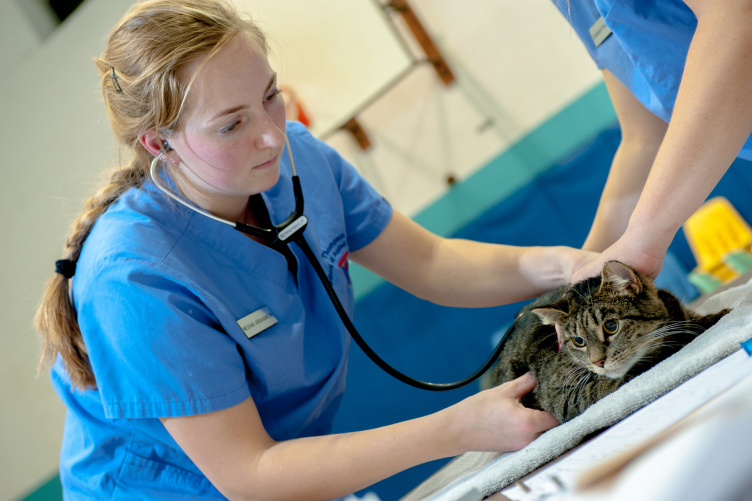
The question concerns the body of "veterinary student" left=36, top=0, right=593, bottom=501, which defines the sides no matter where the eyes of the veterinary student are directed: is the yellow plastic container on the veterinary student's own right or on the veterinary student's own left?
on the veterinary student's own left

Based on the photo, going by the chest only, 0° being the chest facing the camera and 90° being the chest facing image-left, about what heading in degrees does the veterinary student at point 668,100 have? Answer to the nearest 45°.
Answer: approximately 45°
